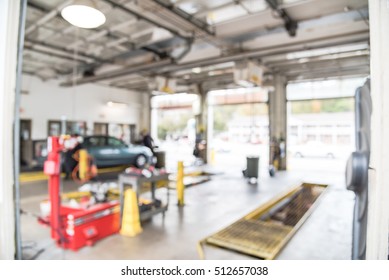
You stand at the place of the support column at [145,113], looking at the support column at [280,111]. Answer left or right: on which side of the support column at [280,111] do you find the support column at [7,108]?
right

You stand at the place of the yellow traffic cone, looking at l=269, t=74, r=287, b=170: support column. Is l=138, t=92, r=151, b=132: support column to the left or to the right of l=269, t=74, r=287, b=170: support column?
left
